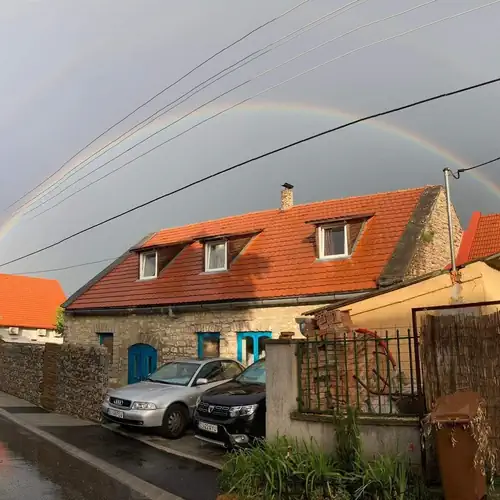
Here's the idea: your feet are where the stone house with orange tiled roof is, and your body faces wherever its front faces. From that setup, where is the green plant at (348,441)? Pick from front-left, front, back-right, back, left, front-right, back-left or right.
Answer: front-left

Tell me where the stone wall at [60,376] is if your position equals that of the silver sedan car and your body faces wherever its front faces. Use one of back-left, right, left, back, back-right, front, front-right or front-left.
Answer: right

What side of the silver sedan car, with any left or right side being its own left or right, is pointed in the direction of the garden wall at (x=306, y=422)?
left

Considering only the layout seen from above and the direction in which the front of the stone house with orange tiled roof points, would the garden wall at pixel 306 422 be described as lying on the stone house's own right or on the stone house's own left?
on the stone house's own left

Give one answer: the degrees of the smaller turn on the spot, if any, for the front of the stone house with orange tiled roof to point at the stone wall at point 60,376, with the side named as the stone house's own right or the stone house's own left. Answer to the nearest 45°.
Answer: approximately 45° to the stone house's own right

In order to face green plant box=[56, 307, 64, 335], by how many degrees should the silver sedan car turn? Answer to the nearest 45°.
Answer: approximately 135° to its right

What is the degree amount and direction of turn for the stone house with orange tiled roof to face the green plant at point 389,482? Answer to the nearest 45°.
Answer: approximately 45° to its left

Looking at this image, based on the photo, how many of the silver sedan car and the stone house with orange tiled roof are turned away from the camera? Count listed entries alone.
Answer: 0

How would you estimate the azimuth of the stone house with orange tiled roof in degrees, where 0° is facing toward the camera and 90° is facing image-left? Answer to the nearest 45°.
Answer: approximately 45°

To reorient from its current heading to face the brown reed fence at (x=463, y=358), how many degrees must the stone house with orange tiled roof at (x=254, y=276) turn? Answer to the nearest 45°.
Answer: approximately 45° to its left

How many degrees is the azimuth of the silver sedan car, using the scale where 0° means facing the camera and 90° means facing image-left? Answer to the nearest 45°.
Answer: approximately 45°
